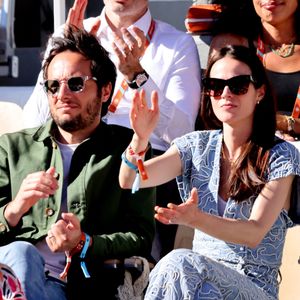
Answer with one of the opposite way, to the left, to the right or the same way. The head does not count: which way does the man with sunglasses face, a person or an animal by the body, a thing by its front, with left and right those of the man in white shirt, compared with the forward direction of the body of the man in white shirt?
the same way

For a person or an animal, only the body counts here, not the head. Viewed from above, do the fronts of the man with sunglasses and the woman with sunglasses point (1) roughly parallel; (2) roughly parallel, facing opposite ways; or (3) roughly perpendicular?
roughly parallel

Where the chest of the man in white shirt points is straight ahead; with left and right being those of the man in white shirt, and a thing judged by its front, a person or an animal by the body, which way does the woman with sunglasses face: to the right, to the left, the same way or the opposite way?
the same way

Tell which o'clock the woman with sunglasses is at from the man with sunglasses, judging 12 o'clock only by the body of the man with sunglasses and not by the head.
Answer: The woman with sunglasses is roughly at 8 o'clock from the man with sunglasses.

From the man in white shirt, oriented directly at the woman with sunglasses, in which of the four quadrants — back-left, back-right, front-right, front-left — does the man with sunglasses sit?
front-right

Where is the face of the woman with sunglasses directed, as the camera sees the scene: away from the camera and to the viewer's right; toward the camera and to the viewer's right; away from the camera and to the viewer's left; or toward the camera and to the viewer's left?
toward the camera and to the viewer's left

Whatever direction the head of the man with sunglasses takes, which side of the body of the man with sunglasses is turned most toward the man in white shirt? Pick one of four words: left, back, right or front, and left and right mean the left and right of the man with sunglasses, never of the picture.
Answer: back

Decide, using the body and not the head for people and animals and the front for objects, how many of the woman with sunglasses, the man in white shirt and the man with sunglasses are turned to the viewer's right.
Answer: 0

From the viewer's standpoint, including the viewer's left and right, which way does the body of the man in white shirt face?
facing the viewer and to the left of the viewer
